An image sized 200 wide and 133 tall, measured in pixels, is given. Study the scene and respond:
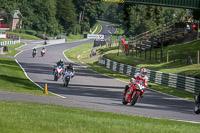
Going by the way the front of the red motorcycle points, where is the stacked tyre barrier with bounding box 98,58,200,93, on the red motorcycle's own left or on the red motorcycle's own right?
on the red motorcycle's own left
